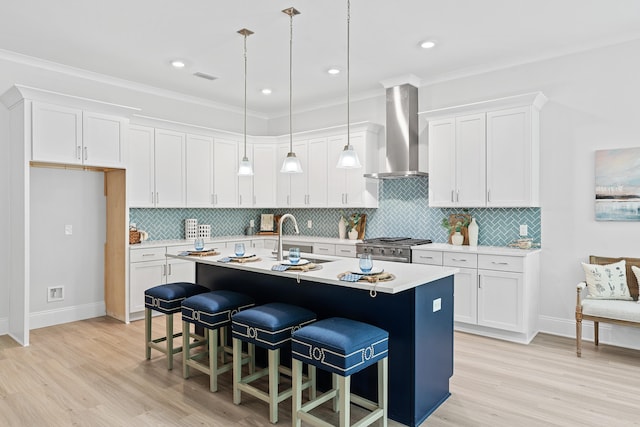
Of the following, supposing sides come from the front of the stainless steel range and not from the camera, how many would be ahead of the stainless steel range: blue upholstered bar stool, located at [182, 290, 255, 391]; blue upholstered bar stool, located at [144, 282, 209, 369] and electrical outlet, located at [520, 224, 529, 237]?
2

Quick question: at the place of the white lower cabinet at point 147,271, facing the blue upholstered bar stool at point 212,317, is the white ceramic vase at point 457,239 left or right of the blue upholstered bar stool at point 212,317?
left

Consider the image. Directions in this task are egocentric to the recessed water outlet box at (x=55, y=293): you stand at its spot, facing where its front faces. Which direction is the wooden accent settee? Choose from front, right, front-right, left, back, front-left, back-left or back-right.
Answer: front-left

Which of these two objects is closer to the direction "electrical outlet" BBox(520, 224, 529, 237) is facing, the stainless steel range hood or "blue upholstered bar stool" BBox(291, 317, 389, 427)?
the blue upholstered bar stool

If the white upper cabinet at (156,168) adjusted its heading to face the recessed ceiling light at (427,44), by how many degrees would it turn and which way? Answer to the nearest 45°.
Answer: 0° — it already faces it

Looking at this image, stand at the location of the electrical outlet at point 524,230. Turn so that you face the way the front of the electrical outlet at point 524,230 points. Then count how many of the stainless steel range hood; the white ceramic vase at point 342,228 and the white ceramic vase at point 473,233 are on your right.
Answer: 3

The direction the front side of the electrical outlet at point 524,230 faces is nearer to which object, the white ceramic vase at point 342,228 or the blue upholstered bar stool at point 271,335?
the blue upholstered bar stool

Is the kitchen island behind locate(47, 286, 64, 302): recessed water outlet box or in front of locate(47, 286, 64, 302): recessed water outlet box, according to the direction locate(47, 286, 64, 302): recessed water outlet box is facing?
in front

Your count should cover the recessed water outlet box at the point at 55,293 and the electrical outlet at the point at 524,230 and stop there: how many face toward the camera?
2

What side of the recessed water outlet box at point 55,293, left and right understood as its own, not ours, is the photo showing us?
front

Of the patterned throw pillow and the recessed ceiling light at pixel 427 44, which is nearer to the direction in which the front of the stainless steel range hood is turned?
the recessed ceiling light

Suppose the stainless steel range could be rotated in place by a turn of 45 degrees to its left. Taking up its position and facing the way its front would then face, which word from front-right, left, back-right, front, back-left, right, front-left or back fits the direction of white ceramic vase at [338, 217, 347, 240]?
back-right
